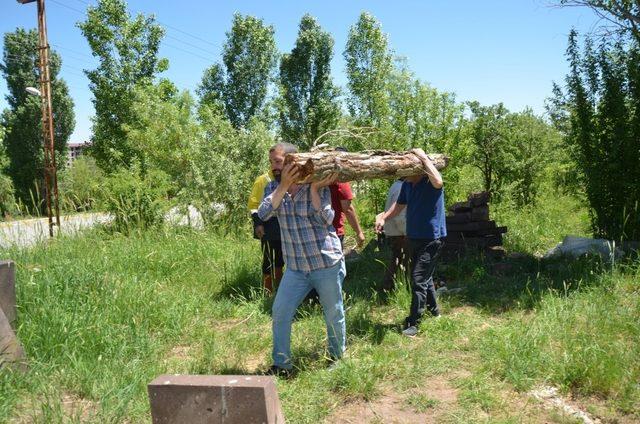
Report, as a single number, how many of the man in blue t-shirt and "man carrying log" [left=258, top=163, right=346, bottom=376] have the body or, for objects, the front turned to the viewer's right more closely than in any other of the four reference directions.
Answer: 0

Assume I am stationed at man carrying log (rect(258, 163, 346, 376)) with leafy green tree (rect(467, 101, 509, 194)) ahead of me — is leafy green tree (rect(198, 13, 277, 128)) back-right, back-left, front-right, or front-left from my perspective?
front-left

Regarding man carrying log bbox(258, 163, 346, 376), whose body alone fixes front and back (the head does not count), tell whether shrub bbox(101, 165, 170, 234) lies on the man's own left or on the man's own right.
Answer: on the man's own right

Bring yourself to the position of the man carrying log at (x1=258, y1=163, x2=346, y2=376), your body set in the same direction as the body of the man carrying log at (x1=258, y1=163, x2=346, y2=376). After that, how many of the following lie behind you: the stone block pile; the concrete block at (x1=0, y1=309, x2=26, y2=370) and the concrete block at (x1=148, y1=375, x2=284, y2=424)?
1

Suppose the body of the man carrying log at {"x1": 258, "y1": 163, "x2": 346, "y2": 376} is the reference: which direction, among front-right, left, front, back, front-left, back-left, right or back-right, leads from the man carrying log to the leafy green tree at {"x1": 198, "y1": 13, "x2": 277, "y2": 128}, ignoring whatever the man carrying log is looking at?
back-right

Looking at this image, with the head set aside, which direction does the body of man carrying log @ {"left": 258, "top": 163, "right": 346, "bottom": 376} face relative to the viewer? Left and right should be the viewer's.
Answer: facing the viewer and to the left of the viewer

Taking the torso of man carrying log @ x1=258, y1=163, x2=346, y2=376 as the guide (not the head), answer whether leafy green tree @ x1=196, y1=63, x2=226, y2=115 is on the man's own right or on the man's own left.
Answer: on the man's own right

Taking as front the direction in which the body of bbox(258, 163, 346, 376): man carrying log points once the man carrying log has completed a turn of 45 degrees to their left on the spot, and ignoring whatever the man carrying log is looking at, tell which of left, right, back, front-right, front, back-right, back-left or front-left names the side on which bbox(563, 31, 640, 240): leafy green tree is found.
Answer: back-left

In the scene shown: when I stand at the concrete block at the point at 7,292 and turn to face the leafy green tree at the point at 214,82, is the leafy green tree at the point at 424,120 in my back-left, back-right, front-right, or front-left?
front-right

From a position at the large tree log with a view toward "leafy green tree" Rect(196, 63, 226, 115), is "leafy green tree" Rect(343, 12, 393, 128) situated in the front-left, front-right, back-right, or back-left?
front-right

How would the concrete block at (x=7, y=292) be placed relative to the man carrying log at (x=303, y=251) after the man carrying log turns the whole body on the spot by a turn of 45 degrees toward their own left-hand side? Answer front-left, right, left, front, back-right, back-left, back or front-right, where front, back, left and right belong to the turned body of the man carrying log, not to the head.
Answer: right
